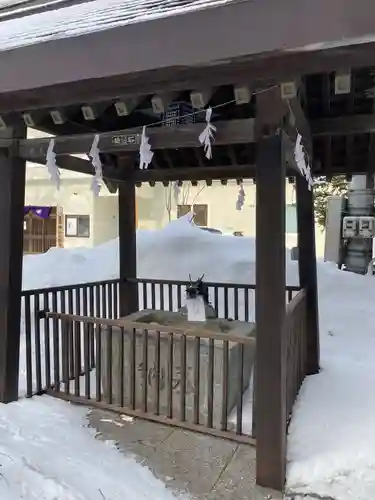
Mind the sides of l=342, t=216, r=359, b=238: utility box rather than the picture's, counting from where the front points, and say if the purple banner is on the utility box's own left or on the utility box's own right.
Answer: on the utility box's own right

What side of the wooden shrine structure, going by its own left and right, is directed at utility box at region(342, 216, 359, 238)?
back

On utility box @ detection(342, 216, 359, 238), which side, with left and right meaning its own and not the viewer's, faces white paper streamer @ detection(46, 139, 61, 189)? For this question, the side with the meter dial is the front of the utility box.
front

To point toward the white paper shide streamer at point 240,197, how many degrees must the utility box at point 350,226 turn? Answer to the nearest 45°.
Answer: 0° — it already faces it

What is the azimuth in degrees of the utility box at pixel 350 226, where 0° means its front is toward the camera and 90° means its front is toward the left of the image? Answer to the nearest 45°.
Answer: approximately 0°

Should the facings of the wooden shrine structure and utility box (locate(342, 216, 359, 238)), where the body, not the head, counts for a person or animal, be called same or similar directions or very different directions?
same or similar directions

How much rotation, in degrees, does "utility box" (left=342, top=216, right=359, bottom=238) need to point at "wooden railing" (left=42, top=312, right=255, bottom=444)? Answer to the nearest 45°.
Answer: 0° — it already faces it

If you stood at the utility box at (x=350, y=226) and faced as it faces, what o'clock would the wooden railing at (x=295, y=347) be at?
The wooden railing is roughly at 12 o'clock from the utility box.

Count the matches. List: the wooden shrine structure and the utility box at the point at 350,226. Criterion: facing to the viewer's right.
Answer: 0

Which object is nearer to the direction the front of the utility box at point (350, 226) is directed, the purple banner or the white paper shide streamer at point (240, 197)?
the white paper shide streamer

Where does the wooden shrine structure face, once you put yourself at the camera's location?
facing the viewer and to the left of the viewer

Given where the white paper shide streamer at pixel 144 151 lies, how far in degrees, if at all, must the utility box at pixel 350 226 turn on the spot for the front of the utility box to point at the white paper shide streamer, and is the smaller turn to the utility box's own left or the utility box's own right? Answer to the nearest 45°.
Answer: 0° — it already faces it

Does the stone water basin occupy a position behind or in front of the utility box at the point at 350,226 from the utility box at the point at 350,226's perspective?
in front
